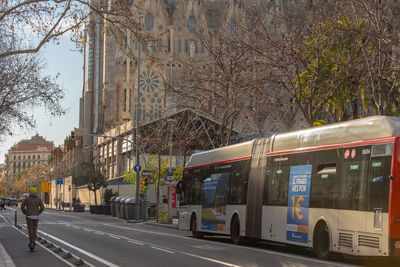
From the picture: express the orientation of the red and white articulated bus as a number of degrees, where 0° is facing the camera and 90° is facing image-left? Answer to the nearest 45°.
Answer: approximately 135°

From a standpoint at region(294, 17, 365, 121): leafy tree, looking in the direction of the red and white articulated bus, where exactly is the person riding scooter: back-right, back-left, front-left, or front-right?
front-right

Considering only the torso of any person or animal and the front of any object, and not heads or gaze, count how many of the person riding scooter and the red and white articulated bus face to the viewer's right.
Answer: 0

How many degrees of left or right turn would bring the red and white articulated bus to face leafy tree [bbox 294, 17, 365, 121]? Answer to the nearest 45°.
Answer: approximately 45° to its right

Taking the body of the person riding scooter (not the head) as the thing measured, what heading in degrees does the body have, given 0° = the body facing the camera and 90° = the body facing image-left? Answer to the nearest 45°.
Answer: approximately 180°

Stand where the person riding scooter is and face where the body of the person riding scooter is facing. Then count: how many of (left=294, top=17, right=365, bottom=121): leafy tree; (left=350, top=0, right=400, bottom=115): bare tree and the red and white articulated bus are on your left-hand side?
0

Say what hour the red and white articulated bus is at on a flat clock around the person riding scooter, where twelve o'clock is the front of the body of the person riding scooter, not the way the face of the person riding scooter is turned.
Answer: The red and white articulated bus is roughly at 4 o'clock from the person riding scooter.

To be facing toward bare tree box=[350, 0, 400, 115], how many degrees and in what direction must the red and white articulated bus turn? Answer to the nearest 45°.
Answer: approximately 45° to its right
